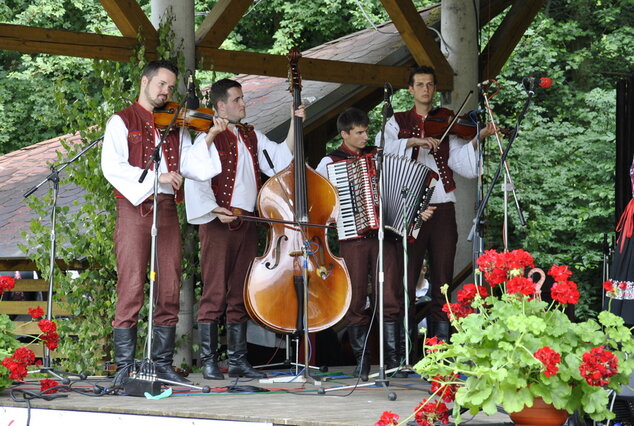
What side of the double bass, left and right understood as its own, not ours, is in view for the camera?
front

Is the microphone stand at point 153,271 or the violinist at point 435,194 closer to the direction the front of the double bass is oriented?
the microphone stand

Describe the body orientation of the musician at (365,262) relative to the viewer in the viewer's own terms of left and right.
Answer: facing the viewer and to the right of the viewer

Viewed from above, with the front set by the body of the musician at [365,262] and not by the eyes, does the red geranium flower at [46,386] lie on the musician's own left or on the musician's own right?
on the musician's own right

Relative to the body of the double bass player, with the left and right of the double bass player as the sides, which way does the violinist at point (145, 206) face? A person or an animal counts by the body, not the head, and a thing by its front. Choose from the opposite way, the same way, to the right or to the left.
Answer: the same way

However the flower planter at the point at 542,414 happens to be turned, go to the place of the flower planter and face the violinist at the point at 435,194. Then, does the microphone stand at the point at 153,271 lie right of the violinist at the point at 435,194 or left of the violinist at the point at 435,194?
left

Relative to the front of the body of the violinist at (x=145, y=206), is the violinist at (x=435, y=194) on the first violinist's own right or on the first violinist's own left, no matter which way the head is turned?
on the first violinist's own left

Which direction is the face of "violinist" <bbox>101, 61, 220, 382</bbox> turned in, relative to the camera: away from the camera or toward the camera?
toward the camera

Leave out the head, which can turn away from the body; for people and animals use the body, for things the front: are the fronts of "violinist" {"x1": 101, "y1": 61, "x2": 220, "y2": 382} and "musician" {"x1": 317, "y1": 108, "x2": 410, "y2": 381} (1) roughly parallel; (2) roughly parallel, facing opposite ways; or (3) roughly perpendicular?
roughly parallel

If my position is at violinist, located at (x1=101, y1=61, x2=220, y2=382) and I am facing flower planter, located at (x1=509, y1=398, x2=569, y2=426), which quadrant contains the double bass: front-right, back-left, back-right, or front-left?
front-left

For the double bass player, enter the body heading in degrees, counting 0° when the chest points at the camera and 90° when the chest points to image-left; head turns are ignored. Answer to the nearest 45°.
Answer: approximately 315°

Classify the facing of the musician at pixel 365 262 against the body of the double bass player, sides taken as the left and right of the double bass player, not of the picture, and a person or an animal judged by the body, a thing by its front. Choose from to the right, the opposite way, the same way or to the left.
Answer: the same way

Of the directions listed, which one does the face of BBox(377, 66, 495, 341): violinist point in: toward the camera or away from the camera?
toward the camera
